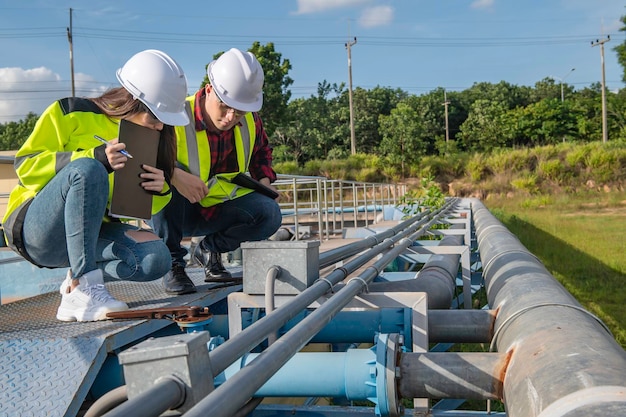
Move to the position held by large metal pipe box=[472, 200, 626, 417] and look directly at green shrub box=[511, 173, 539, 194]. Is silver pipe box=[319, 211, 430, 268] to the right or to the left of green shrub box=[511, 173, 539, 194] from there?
left

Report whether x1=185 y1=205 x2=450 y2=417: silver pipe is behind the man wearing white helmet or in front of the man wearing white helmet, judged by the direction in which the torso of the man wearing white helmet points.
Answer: in front

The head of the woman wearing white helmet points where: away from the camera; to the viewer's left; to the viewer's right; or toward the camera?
to the viewer's right

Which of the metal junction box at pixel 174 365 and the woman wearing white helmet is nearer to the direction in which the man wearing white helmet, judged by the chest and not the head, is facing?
the metal junction box

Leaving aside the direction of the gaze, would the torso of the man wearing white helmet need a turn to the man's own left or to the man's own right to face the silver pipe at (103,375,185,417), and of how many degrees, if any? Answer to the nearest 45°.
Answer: approximately 45° to the man's own right

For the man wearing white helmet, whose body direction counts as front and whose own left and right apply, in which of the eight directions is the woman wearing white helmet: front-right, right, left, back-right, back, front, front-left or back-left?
right

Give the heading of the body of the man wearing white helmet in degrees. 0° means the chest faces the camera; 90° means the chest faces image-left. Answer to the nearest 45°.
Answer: approximately 315°
